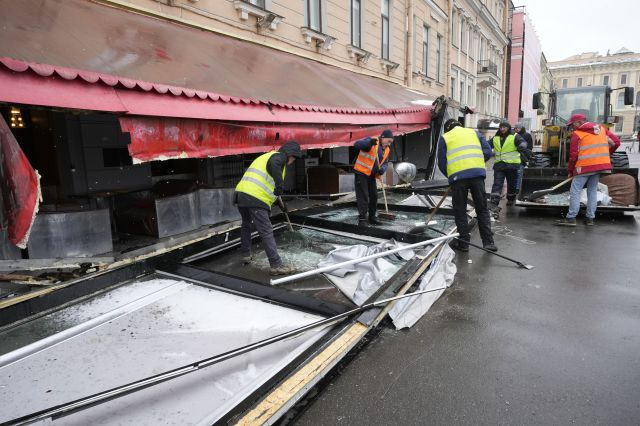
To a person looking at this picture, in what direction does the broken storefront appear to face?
facing the viewer and to the right of the viewer
